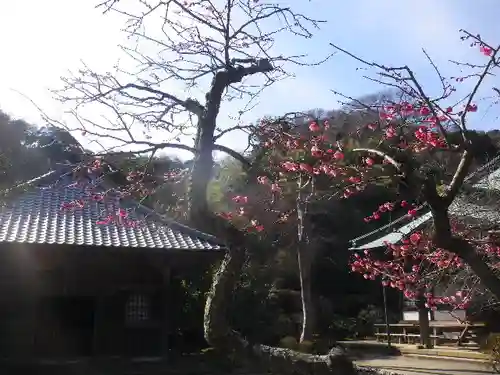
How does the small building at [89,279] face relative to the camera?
toward the camera
